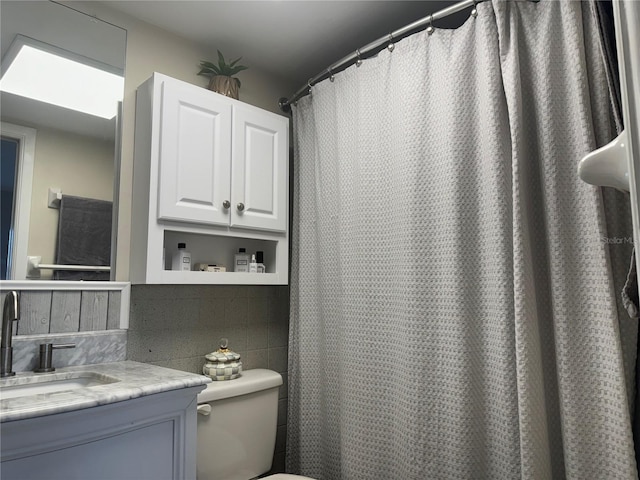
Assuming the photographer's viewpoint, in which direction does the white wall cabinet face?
facing the viewer and to the right of the viewer

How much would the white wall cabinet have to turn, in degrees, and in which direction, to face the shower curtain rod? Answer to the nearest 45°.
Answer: approximately 45° to its left

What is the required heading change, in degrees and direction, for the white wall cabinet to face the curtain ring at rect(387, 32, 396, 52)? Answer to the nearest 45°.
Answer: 0° — it already faces it

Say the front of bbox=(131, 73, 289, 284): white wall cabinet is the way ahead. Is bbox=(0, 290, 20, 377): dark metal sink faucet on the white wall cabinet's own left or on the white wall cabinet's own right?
on the white wall cabinet's own right
